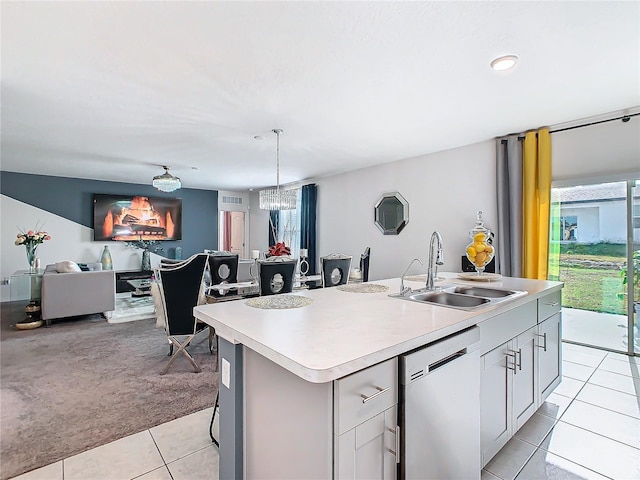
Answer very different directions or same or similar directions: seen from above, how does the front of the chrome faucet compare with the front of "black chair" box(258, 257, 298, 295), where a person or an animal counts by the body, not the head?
very different directions

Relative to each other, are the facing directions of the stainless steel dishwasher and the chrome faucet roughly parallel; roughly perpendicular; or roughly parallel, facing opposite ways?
roughly parallel

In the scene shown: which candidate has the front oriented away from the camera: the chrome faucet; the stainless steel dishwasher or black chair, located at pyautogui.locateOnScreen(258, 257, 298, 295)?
the black chair

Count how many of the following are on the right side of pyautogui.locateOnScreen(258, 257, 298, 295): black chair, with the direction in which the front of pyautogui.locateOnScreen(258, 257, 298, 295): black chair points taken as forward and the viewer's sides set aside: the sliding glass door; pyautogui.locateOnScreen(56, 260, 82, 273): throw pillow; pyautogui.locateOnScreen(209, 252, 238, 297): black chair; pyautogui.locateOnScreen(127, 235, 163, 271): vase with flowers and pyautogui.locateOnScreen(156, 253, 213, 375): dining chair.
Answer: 1

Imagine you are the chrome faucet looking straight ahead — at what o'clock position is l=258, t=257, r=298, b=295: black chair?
The black chair is roughly at 5 o'clock from the chrome faucet.

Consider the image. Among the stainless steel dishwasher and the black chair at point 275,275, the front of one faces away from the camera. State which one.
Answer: the black chair

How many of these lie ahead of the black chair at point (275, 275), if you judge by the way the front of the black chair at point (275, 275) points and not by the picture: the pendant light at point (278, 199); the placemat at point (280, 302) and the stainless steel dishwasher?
1

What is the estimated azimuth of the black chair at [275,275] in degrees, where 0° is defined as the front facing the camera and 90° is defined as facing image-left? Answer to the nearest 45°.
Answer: approximately 180°

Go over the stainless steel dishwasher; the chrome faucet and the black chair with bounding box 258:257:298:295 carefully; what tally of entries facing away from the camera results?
1

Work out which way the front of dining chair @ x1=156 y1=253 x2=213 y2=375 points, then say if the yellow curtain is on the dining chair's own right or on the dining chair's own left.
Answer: on the dining chair's own right

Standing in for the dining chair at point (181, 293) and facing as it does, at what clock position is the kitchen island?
The kitchen island is roughly at 4 o'clock from the dining chair.

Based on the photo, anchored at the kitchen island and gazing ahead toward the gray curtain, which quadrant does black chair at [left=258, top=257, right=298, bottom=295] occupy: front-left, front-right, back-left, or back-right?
front-left

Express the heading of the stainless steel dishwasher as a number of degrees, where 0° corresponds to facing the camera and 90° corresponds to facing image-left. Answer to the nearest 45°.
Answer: approximately 315°

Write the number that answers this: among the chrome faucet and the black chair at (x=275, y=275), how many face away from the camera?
1

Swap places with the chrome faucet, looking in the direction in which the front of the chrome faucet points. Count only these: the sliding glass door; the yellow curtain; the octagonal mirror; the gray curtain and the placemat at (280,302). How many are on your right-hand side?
1

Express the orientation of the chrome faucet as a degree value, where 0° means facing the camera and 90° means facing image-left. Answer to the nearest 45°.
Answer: approximately 315°

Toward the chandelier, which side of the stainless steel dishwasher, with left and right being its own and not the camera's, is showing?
back
